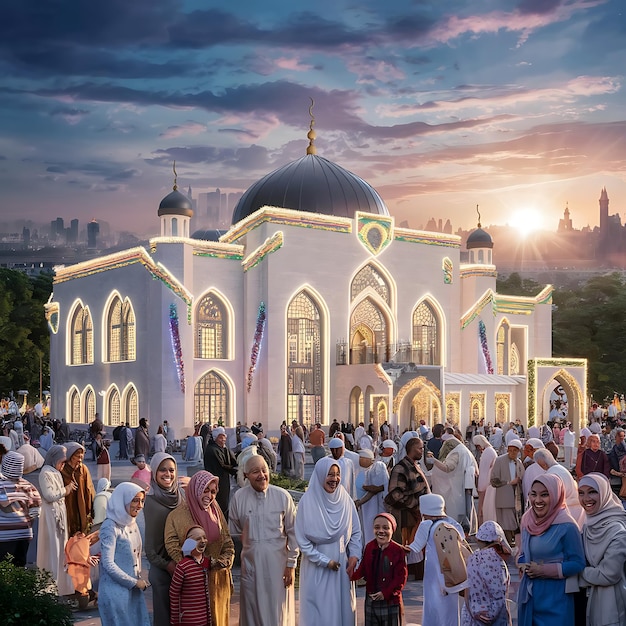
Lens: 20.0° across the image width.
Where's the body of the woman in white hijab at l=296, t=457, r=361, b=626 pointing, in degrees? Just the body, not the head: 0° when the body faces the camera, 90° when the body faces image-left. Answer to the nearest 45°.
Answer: approximately 315°

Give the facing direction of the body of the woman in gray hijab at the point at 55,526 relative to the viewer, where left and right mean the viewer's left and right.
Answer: facing to the right of the viewer

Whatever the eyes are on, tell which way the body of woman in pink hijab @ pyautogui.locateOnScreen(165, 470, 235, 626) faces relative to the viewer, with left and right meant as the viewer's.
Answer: facing the viewer and to the right of the viewer

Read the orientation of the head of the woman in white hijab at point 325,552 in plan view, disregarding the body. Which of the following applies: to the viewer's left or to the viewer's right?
to the viewer's right

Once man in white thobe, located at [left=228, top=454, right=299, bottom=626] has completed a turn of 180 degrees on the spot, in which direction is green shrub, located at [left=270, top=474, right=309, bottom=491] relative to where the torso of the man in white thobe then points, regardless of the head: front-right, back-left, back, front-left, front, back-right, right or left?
front

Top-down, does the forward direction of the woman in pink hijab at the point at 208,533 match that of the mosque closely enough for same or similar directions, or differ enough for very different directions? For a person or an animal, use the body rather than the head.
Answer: same or similar directions

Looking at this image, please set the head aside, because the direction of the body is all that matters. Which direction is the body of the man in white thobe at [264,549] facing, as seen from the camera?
toward the camera

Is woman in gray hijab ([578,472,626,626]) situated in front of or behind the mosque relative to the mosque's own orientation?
in front

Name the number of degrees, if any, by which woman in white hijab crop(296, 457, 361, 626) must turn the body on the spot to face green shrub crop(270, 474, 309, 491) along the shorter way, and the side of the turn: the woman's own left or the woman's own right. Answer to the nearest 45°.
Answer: approximately 135° to the woman's own left

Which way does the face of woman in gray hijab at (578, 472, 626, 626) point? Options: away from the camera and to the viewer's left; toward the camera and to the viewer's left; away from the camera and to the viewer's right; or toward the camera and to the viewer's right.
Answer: toward the camera and to the viewer's left

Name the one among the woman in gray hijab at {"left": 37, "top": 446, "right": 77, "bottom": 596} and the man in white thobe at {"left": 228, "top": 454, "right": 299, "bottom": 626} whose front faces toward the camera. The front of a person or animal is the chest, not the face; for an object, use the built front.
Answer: the man in white thobe
